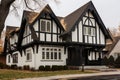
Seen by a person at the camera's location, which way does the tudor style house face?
facing the viewer and to the right of the viewer
